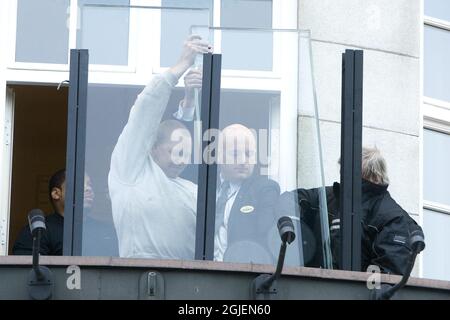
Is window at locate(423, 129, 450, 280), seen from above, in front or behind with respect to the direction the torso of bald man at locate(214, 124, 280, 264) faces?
behind

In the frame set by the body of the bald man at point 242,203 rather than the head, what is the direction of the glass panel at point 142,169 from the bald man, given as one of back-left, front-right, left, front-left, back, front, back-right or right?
front-right

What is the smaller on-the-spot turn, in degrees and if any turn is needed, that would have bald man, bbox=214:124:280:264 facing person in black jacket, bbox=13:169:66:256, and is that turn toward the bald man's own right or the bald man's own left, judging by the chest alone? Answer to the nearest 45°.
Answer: approximately 45° to the bald man's own right

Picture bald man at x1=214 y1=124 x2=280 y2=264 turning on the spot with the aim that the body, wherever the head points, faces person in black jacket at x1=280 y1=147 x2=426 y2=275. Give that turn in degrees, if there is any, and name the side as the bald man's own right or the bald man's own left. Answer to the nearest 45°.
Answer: approximately 135° to the bald man's own left

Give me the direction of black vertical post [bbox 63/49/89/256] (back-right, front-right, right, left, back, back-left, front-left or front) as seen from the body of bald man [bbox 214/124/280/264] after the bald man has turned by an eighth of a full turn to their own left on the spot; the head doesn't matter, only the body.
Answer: right
